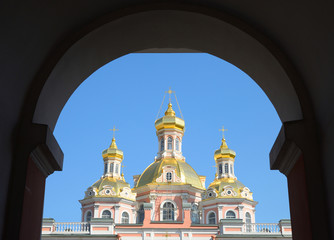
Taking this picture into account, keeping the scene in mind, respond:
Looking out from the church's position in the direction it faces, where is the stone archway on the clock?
The stone archway is roughly at 12 o'clock from the church.

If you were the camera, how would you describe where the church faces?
facing the viewer
